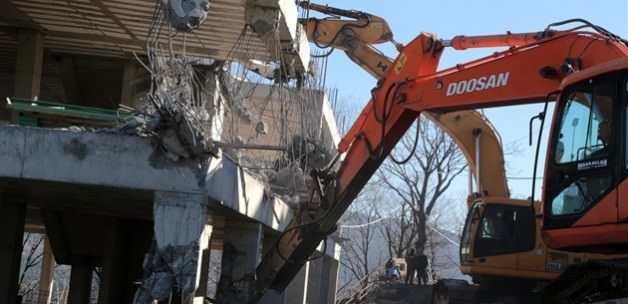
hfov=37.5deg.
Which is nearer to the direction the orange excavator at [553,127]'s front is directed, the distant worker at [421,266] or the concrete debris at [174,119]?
the concrete debris

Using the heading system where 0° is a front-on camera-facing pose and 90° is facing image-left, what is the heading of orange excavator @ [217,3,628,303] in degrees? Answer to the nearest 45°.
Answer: approximately 90°

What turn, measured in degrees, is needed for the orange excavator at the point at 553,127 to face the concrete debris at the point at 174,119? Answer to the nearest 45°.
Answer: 0° — it already faces it

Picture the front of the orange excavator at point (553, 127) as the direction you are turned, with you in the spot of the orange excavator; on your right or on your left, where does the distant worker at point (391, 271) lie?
on your right

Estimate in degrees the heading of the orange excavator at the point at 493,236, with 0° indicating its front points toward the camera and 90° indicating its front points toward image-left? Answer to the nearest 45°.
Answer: approximately 90°

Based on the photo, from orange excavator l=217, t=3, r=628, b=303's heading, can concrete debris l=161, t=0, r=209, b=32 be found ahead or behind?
ahead

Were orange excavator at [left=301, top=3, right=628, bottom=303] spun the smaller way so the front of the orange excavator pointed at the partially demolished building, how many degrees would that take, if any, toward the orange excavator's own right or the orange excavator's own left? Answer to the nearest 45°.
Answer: approximately 45° to the orange excavator's own left
